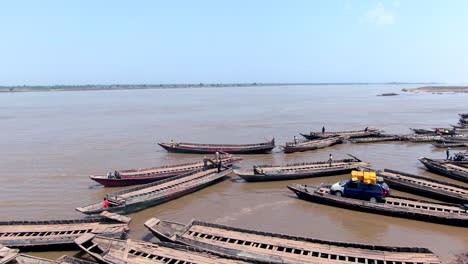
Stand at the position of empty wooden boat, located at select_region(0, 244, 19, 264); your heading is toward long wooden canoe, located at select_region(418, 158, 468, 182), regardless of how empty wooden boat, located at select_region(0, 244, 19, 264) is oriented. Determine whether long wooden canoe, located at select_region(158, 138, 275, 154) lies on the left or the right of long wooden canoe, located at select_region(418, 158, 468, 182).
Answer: left

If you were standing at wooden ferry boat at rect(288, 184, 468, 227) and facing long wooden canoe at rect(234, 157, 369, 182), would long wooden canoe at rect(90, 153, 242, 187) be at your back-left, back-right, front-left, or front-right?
front-left

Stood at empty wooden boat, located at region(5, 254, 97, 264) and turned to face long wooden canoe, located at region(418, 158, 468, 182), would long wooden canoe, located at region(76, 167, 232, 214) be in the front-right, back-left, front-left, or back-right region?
front-left

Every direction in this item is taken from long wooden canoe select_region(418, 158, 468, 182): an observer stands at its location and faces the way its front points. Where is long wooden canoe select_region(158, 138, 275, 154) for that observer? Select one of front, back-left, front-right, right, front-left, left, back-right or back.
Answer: front-left

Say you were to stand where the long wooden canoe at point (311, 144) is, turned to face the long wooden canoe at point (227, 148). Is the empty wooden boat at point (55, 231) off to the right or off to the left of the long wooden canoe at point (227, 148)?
left

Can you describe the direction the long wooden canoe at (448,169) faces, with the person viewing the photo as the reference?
facing away from the viewer and to the left of the viewer

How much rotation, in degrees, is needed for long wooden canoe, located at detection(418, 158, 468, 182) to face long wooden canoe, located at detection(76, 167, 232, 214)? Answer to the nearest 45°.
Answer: approximately 90° to its left

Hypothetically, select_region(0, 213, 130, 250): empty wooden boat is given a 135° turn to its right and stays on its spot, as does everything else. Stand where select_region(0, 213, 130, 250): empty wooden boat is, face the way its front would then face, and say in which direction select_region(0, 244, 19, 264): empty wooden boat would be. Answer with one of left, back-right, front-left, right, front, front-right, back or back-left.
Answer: front
